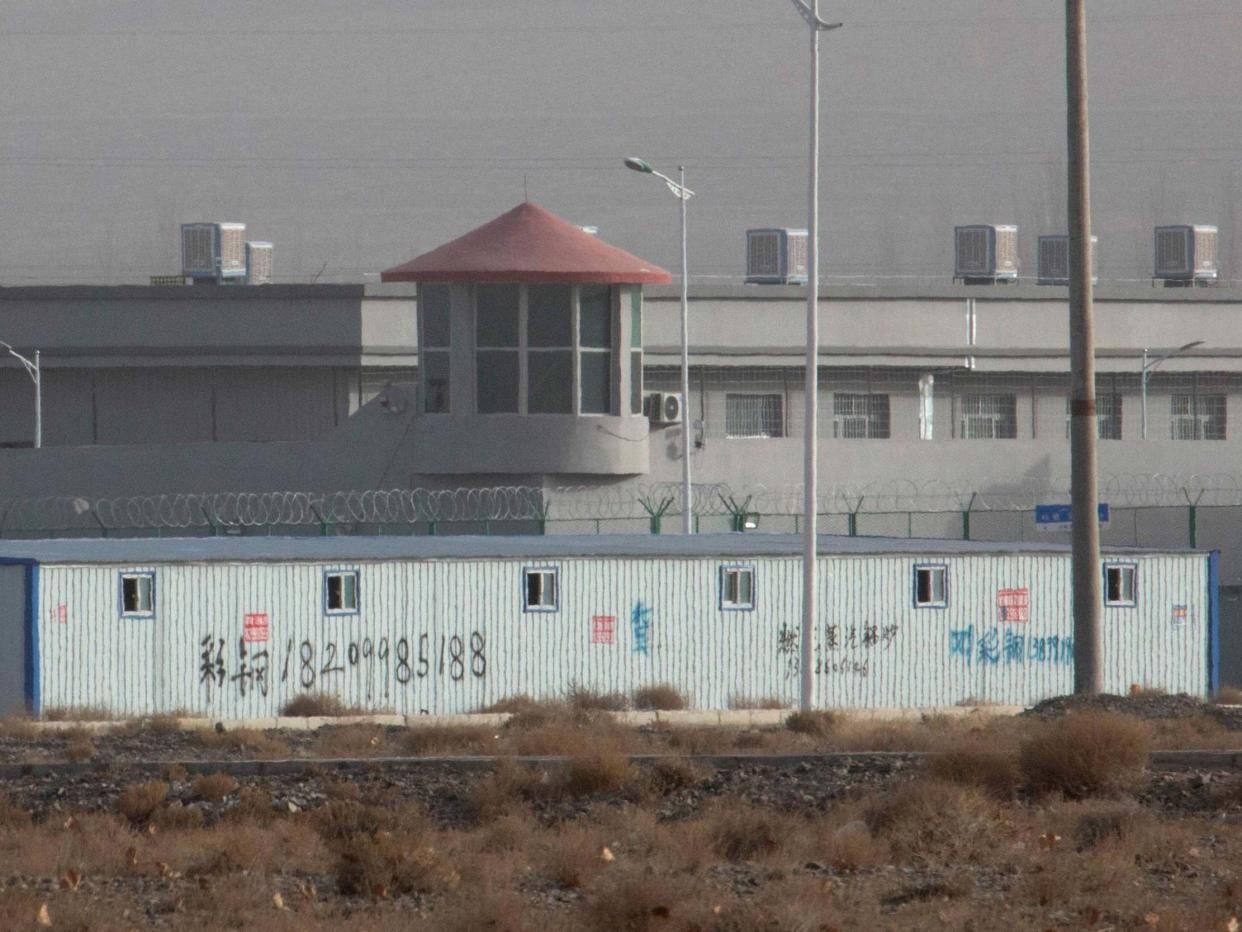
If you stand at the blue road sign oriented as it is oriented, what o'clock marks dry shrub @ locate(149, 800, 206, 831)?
The dry shrub is roughly at 1 o'clock from the blue road sign.

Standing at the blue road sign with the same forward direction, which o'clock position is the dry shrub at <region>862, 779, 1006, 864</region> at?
The dry shrub is roughly at 12 o'clock from the blue road sign.

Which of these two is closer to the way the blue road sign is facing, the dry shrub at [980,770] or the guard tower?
the dry shrub

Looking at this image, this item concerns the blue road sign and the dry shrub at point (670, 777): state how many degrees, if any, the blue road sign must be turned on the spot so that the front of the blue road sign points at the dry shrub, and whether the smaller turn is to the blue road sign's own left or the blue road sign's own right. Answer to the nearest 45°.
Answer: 0° — it already faces it

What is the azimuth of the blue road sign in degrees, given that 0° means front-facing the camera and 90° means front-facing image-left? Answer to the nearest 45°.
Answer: approximately 0°

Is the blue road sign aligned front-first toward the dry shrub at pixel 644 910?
yes

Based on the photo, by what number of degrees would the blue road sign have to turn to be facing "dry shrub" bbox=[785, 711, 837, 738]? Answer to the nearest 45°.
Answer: approximately 45° to its right

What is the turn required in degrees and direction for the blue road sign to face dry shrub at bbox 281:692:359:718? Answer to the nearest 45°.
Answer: approximately 90° to its right

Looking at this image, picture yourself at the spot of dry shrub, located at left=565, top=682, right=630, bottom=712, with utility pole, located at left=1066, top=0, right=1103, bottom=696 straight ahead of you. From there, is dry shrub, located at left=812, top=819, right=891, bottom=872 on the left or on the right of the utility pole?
right

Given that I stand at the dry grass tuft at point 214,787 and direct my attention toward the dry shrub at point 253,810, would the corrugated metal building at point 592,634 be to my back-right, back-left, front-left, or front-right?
back-left
